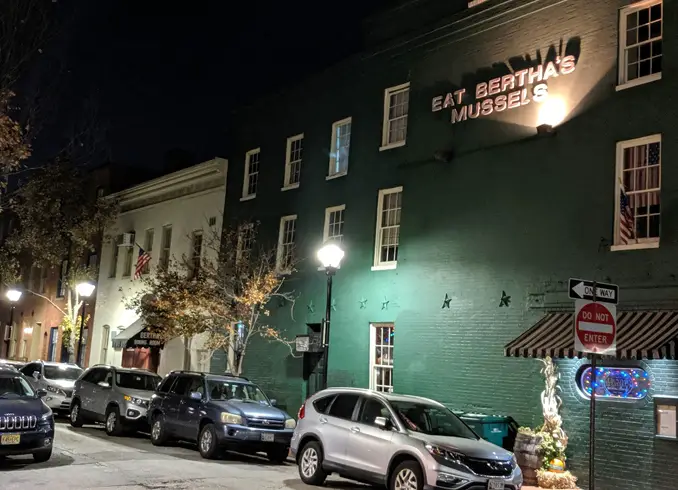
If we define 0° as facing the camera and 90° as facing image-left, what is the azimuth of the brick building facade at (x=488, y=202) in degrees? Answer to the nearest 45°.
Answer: approximately 45°

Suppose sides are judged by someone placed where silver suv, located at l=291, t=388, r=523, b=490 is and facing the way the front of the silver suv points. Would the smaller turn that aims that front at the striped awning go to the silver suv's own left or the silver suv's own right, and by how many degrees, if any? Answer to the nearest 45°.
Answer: approximately 90° to the silver suv's own left

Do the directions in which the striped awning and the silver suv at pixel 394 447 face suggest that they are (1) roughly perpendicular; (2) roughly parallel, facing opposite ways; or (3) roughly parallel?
roughly perpendicular

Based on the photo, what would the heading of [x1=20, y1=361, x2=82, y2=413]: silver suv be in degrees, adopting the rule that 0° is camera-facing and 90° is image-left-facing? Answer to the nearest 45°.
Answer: approximately 315°

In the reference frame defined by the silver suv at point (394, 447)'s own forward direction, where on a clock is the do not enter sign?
The do not enter sign is roughly at 12 o'clock from the silver suv.
